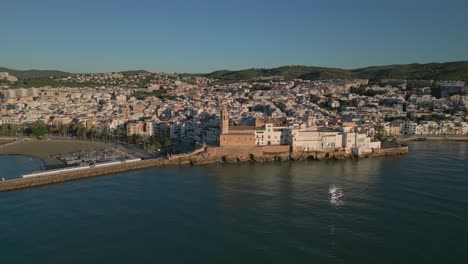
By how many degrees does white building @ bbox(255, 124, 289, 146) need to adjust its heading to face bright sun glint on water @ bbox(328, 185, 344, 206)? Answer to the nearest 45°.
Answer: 0° — it already faces it

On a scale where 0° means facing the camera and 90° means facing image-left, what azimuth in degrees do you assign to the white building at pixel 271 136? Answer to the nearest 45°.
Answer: approximately 0°
